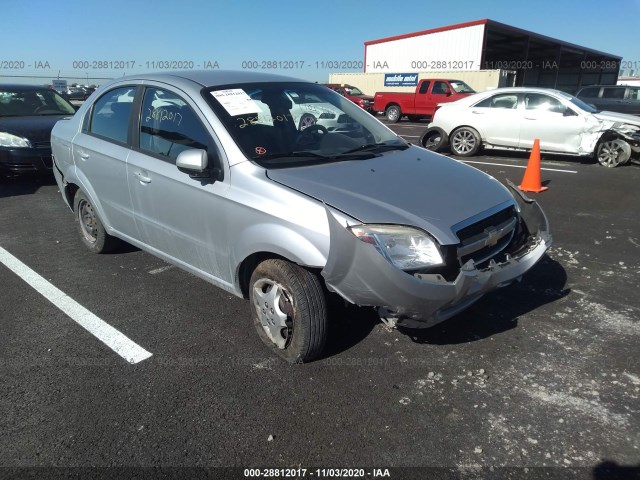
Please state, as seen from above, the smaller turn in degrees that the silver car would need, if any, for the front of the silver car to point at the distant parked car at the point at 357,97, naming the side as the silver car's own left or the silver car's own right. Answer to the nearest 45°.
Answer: approximately 135° to the silver car's own left

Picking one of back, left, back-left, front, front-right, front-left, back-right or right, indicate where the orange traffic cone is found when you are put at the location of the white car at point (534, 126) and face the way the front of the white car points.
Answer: right

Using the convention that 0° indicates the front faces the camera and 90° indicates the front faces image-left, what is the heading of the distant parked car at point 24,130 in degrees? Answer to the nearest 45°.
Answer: approximately 315°

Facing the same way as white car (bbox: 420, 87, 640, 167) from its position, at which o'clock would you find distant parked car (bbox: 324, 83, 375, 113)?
The distant parked car is roughly at 8 o'clock from the white car.

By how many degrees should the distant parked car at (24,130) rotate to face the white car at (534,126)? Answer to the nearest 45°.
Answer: approximately 45° to its left

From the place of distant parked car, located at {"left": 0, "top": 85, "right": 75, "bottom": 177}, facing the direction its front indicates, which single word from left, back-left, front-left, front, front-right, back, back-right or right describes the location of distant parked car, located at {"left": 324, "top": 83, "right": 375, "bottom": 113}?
left

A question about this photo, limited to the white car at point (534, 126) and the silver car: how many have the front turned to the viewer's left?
0

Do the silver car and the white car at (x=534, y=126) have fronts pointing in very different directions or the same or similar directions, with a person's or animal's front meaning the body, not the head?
same or similar directions

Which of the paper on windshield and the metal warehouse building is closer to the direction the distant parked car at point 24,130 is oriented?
the paper on windshield

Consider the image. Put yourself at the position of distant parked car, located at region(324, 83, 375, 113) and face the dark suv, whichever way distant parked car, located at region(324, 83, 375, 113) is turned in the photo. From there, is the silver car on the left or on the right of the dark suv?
right

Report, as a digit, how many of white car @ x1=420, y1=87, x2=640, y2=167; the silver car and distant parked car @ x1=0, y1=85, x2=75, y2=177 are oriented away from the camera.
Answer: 0

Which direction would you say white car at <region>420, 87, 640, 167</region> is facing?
to the viewer's right

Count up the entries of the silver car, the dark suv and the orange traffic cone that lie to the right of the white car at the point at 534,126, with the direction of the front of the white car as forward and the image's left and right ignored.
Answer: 2

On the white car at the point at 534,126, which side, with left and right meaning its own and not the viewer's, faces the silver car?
right

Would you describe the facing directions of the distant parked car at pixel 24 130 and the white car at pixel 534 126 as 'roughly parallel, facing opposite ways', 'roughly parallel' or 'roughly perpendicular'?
roughly parallel

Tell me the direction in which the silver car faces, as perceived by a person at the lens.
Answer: facing the viewer and to the right of the viewer

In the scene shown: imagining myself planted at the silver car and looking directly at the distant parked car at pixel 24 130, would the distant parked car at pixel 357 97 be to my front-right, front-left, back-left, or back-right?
front-right

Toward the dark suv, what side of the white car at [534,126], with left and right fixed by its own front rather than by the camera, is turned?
left
